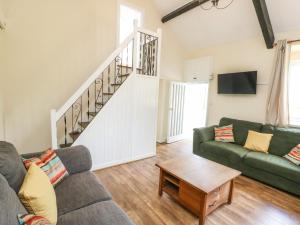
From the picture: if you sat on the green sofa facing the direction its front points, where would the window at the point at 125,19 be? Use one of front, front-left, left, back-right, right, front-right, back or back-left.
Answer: front-right

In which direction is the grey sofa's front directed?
to the viewer's right

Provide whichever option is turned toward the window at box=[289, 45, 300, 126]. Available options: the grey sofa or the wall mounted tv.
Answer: the grey sofa

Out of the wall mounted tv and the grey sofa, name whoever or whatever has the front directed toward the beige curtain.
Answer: the grey sofa

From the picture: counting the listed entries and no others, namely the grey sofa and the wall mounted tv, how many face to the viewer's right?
1

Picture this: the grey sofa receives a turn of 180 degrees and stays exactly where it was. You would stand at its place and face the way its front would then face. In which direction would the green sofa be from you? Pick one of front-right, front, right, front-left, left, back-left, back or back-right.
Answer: back

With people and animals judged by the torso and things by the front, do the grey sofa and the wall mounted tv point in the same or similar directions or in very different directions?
very different directions

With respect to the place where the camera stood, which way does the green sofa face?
facing the viewer and to the left of the viewer

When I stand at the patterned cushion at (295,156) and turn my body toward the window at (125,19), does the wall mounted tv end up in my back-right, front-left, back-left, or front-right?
front-right

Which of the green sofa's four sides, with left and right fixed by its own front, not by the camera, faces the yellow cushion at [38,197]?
front

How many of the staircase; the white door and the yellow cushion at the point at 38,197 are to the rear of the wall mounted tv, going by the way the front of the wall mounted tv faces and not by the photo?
0

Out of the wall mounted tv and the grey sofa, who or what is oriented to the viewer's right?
the grey sofa

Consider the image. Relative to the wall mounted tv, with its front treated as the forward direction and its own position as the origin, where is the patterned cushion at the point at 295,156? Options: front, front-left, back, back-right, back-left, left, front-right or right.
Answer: left

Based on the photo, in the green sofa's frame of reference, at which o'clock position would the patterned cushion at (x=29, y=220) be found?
The patterned cushion is roughly at 11 o'clock from the green sofa.

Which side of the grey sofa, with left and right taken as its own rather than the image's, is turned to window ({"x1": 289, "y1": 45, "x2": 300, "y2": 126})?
front

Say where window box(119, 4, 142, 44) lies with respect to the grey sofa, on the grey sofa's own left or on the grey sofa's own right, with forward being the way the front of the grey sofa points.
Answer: on the grey sofa's own left

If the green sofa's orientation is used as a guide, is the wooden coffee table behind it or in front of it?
in front
